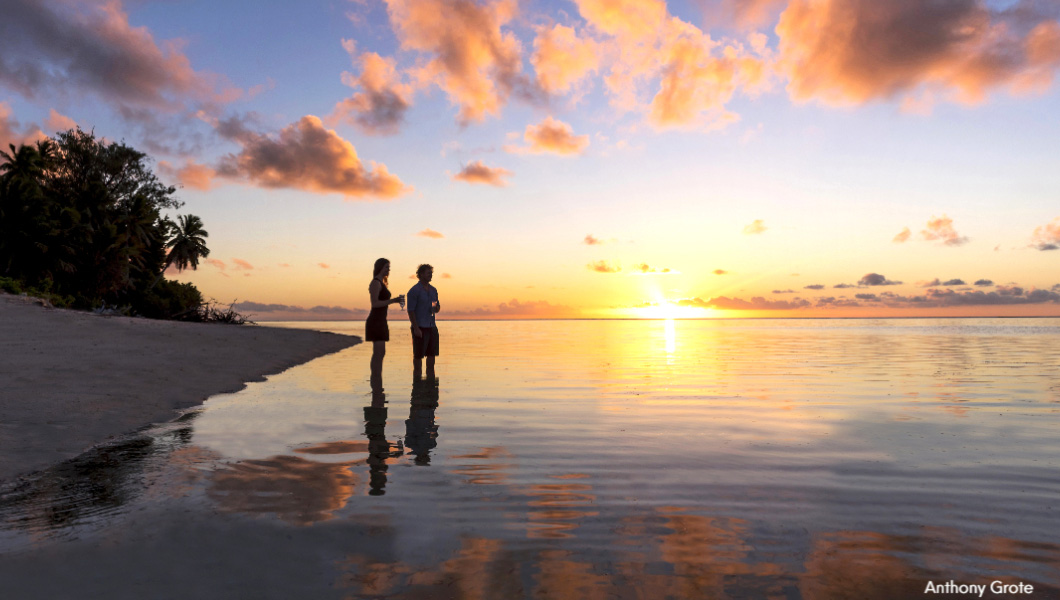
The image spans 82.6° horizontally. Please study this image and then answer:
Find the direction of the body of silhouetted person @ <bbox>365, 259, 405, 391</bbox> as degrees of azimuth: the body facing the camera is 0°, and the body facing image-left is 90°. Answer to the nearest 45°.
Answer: approximately 270°

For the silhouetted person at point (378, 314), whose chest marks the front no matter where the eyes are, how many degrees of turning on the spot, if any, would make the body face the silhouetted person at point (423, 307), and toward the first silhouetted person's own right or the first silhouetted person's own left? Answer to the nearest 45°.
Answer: approximately 45° to the first silhouetted person's own left
